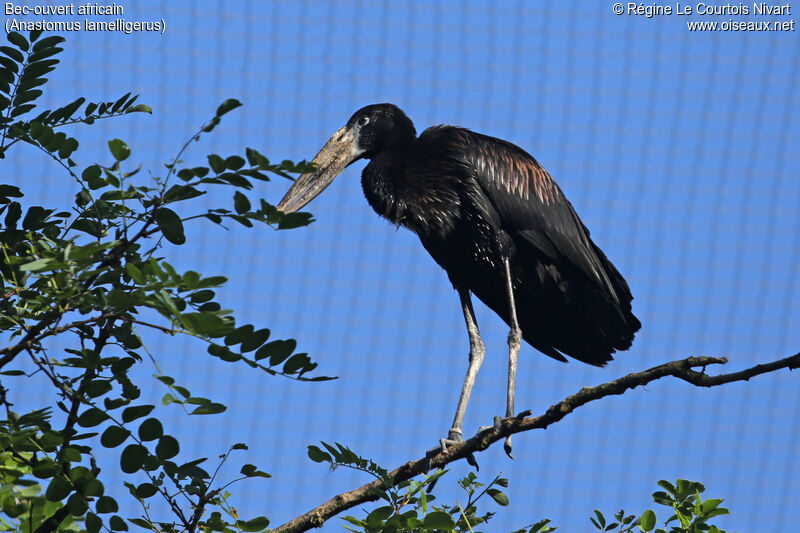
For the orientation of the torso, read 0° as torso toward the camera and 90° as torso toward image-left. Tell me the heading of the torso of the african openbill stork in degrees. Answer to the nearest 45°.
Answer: approximately 90°
